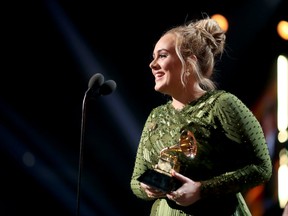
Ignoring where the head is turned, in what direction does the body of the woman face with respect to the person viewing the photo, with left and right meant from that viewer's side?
facing the viewer and to the left of the viewer

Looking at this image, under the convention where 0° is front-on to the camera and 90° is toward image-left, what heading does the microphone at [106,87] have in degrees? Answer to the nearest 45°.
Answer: approximately 270°

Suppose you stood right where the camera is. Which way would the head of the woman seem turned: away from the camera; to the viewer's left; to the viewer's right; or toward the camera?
to the viewer's left

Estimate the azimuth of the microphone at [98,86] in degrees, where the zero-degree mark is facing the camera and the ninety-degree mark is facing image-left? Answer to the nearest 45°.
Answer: approximately 270°

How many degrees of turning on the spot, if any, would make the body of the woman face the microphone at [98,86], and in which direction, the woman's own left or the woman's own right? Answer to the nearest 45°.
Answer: approximately 90° to the woman's own right

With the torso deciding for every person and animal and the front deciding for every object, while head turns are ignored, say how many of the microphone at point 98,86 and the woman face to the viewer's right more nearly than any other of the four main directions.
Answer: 1
